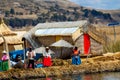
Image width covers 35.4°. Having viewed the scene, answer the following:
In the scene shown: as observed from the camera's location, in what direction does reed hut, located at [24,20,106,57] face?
facing the viewer and to the right of the viewer

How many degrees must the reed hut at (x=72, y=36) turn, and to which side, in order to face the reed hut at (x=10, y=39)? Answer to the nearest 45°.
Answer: approximately 135° to its right
